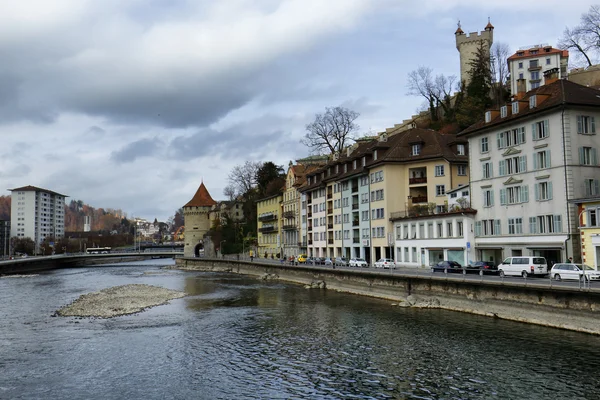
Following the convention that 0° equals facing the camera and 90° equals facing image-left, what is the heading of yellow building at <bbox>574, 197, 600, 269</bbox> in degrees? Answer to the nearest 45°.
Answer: approximately 45°

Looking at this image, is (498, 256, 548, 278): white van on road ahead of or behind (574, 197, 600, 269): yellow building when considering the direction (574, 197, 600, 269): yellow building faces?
ahead

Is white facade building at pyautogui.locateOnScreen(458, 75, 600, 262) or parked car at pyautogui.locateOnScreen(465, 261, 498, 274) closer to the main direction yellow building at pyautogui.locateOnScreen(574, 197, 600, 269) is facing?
the parked car

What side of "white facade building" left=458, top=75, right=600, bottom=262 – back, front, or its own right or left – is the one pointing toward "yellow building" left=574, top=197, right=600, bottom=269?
left

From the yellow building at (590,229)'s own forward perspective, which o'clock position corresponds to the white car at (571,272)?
The white car is roughly at 11 o'clock from the yellow building.

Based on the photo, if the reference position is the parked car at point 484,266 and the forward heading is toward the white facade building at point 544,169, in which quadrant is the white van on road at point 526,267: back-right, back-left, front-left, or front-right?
front-right

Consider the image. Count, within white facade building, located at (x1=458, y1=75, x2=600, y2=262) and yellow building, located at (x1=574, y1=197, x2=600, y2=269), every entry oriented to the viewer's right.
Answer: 0

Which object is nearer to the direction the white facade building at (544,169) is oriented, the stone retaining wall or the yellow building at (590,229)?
the stone retaining wall

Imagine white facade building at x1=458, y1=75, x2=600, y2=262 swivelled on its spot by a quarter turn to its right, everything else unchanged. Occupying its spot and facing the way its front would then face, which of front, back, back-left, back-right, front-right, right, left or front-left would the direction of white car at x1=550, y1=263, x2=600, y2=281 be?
back-left

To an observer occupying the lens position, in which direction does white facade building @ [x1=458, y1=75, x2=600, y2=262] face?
facing the viewer and to the left of the viewer
